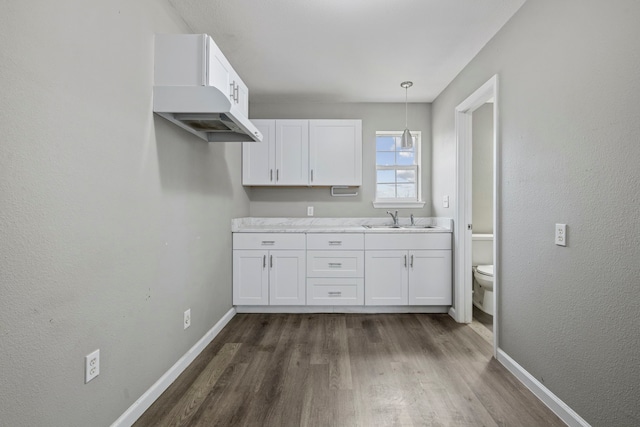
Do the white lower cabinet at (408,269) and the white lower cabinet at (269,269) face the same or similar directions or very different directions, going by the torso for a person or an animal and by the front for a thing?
same or similar directions

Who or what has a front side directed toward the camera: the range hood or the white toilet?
the white toilet

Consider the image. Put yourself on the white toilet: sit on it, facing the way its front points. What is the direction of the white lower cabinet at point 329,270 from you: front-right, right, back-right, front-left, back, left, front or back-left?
front-right

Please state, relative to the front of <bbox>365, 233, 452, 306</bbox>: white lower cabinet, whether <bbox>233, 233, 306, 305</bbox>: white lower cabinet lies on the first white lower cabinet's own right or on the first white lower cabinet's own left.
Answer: on the first white lower cabinet's own right

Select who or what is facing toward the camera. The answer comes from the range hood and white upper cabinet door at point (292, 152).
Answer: the white upper cabinet door

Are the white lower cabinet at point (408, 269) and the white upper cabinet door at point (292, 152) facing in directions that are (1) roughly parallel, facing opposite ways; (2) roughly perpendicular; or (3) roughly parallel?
roughly parallel

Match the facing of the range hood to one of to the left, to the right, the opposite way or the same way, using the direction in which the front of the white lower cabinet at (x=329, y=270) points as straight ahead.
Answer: to the left

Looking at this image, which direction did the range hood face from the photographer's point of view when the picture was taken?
facing to the right of the viewer

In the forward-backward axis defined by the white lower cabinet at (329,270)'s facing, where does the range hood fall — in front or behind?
in front

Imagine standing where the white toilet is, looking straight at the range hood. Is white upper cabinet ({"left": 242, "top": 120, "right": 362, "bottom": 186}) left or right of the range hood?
right

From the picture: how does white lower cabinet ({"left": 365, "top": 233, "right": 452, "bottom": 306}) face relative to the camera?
toward the camera

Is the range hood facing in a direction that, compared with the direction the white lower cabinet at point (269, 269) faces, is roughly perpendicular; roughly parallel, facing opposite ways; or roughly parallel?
roughly perpendicular

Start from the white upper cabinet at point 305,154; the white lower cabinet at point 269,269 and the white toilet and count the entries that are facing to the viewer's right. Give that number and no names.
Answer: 0

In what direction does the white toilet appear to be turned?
toward the camera

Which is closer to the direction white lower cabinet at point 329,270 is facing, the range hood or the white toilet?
the range hood

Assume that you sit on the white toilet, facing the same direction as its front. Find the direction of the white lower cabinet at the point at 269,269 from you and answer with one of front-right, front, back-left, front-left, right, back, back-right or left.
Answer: front-right

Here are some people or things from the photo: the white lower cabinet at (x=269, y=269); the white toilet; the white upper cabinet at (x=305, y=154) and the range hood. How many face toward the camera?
3
